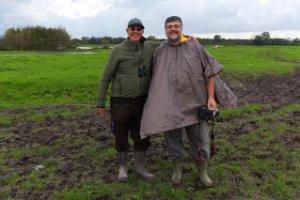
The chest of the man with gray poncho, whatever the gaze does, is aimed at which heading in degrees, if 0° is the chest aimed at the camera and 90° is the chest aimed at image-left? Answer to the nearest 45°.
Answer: approximately 0°

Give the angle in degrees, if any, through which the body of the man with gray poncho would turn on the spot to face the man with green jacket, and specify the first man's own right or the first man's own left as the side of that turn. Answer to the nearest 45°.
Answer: approximately 90° to the first man's own right
